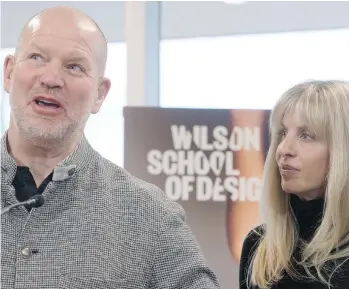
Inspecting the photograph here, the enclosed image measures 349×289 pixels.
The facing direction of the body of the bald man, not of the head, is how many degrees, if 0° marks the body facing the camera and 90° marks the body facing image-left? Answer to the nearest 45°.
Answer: approximately 45°

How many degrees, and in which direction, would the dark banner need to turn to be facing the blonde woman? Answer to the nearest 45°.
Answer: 0° — it already faces them

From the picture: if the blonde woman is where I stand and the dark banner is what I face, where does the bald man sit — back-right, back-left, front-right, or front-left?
back-left

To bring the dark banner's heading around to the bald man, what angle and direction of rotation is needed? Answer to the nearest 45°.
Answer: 0° — it already faces them

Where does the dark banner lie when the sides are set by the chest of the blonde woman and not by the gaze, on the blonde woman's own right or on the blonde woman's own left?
on the blonde woman's own right

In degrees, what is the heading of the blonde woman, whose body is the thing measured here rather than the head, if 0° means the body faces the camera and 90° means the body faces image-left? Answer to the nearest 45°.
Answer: approximately 45°

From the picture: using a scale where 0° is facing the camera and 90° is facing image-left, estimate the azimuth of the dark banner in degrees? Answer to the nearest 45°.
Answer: approximately 0°
